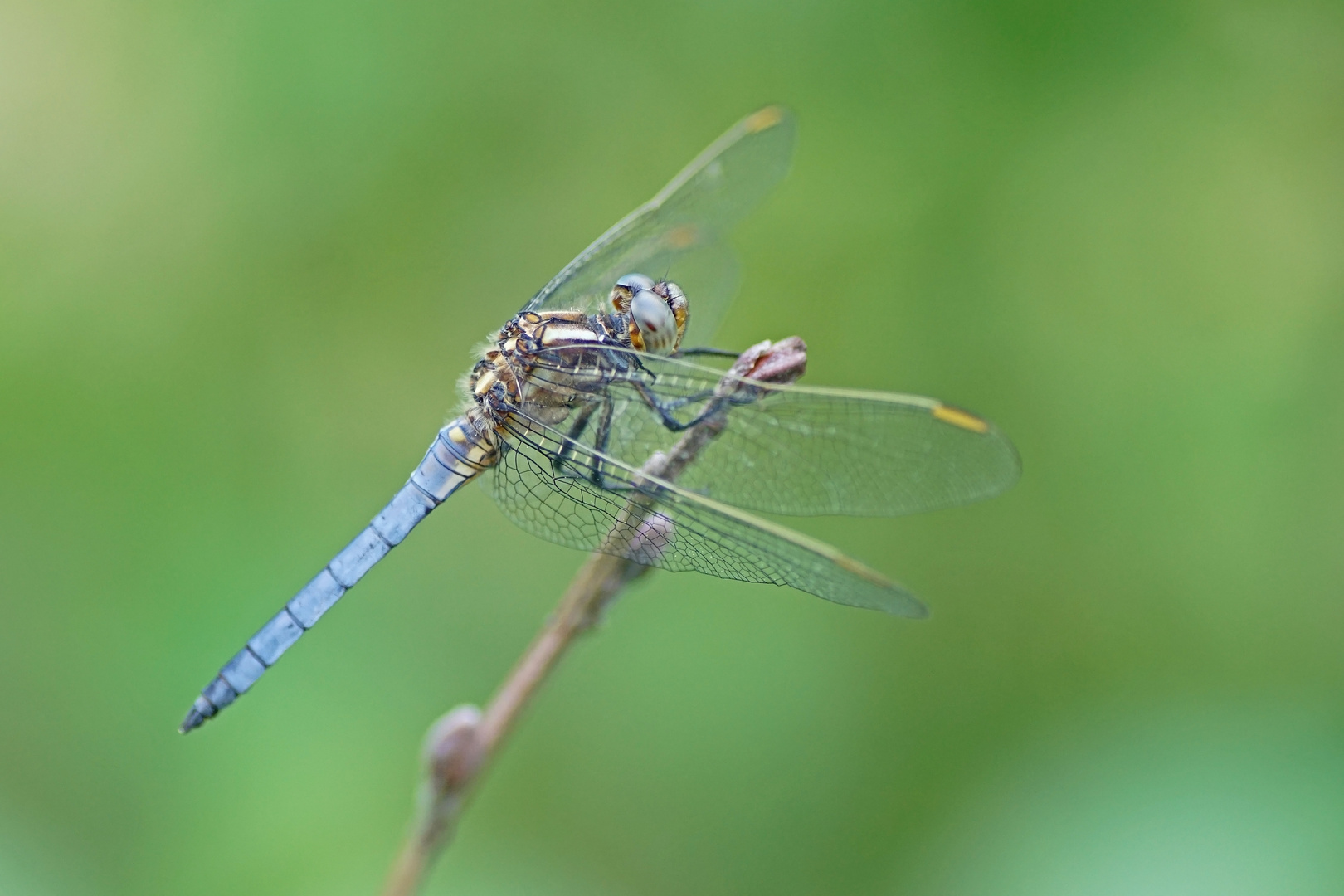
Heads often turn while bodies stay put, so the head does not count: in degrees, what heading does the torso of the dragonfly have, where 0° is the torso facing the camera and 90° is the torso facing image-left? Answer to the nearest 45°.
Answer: approximately 270°
